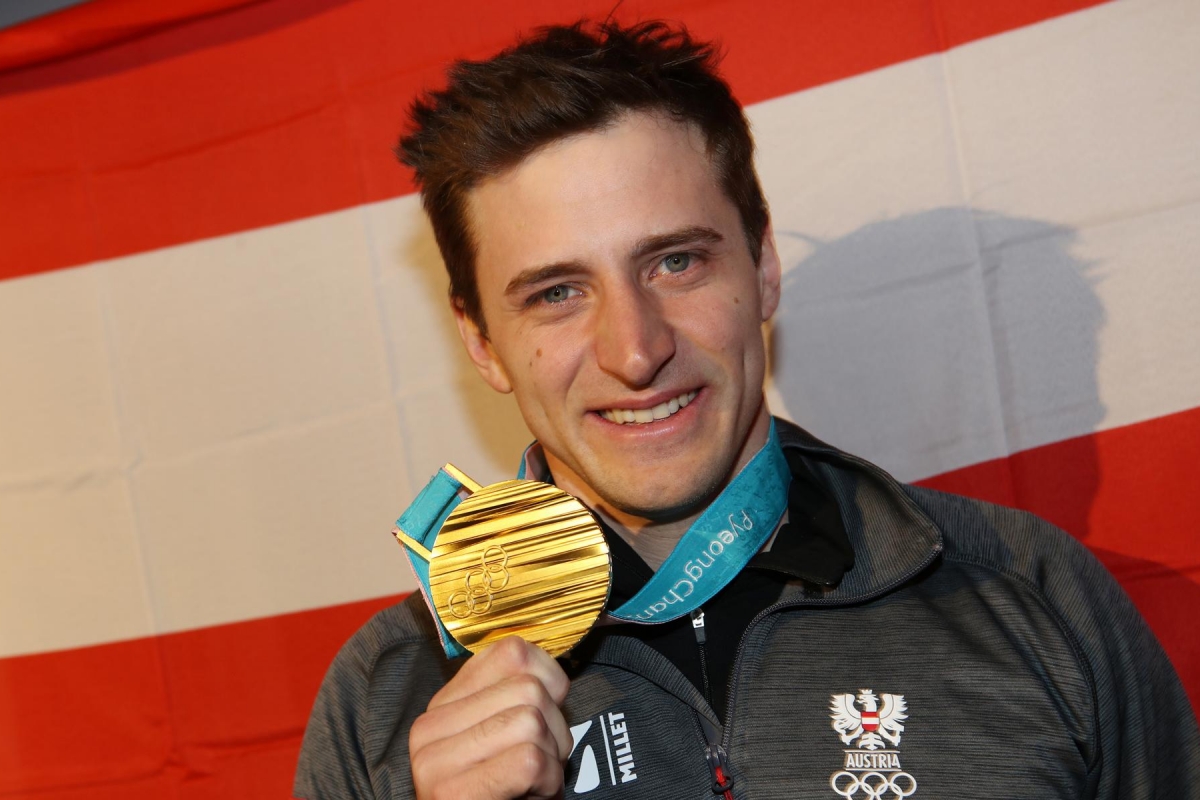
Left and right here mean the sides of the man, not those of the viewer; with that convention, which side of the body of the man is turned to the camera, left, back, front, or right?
front
